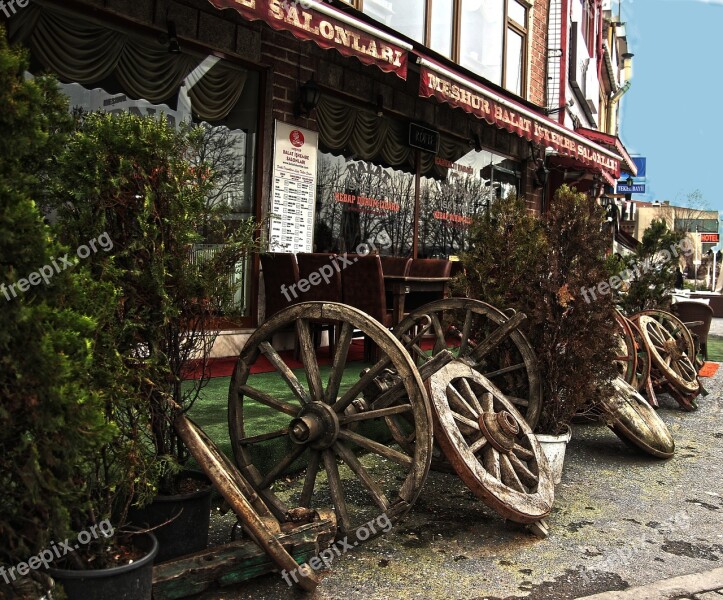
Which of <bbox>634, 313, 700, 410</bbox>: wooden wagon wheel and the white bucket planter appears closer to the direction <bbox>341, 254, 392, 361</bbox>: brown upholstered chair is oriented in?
the wooden wagon wheel

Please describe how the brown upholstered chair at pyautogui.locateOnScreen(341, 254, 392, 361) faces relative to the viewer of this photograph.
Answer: facing away from the viewer and to the right of the viewer

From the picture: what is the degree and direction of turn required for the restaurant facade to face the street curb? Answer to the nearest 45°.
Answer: approximately 45° to its right

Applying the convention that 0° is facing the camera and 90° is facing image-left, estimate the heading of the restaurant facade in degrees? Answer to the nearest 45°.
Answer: approximately 315°

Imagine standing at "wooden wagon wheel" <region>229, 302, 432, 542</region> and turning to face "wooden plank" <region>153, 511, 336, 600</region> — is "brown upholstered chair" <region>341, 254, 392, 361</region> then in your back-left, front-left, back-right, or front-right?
back-right
